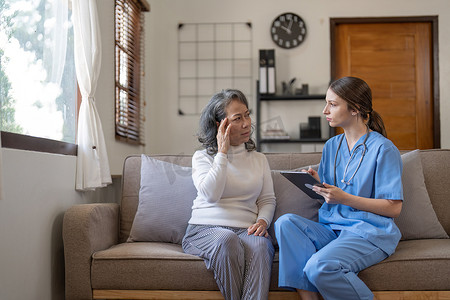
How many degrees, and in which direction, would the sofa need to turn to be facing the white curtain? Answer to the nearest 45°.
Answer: approximately 135° to its right

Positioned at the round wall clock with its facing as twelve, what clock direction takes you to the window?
The window is roughly at 1 o'clock from the round wall clock.

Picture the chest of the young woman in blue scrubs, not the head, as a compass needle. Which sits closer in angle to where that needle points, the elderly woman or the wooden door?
the elderly woman

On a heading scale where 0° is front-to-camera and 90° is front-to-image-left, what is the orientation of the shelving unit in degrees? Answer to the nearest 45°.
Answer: approximately 0°

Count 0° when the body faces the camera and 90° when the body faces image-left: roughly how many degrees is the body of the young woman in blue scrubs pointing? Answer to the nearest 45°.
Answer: approximately 45°

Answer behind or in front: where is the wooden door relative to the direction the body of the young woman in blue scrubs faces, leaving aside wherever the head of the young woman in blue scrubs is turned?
behind

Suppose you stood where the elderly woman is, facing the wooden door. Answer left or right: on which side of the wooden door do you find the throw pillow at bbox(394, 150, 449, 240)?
right

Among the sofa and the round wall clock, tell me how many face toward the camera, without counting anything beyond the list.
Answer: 2

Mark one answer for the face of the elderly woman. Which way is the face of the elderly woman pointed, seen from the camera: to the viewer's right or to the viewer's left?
to the viewer's right
